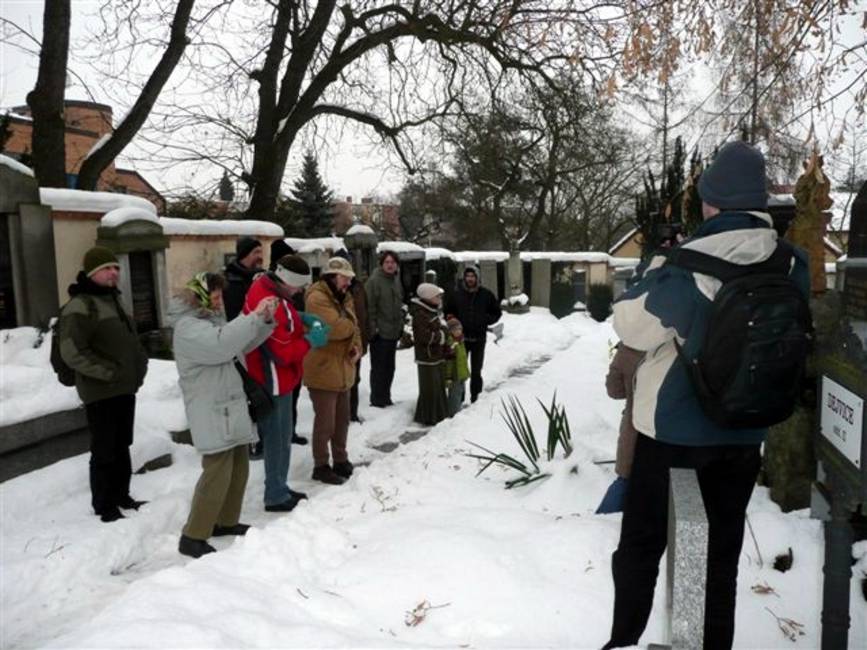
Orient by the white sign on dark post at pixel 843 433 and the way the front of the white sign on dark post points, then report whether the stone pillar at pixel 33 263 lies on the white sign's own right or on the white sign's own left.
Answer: on the white sign's own right

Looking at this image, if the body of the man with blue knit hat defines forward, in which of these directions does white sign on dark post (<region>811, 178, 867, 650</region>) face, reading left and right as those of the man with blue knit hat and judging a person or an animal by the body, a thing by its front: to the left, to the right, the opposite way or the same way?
to the left

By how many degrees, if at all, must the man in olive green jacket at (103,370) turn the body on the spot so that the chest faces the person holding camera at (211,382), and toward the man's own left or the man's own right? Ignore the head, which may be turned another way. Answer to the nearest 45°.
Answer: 0° — they already face them

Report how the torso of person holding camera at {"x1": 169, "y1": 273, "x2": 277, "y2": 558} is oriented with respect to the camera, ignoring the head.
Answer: to the viewer's right

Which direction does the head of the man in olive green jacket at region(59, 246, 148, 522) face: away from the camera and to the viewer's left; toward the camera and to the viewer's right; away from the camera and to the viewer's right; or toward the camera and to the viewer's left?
toward the camera and to the viewer's right

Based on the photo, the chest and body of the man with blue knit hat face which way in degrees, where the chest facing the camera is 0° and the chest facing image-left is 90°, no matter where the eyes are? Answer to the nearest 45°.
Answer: approximately 135°

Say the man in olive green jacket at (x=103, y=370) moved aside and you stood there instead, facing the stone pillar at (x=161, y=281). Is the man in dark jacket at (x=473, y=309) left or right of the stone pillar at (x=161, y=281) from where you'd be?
right

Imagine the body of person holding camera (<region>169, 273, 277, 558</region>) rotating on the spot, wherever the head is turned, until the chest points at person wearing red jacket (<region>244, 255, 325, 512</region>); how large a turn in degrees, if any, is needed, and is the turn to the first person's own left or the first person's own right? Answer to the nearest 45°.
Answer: approximately 45° to the first person's own left

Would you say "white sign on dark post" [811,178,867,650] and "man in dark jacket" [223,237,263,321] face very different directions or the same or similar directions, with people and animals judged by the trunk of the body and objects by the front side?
very different directions

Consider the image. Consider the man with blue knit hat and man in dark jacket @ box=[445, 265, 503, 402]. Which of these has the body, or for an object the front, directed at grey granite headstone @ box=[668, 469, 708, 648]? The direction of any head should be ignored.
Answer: the man in dark jacket
